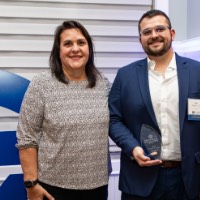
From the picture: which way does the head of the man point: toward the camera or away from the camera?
toward the camera

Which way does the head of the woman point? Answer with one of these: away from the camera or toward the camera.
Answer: toward the camera

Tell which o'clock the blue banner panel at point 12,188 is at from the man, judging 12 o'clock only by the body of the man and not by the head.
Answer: The blue banner panel is roughly at 4 o'clock from the man.

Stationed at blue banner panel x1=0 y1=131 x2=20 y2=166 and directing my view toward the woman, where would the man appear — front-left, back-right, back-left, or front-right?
front-left

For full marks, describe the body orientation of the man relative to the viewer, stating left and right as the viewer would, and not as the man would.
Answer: facing the viewer

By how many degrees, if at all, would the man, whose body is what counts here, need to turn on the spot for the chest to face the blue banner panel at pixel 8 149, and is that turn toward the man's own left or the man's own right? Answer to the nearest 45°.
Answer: approximately 135° to the man's own right

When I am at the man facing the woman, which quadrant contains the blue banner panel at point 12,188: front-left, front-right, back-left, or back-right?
front-right
